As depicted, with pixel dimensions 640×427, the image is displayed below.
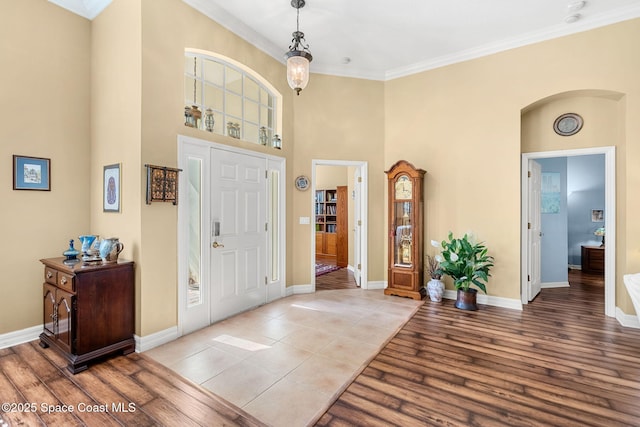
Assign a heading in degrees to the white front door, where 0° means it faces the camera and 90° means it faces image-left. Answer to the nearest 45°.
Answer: approximately 315°

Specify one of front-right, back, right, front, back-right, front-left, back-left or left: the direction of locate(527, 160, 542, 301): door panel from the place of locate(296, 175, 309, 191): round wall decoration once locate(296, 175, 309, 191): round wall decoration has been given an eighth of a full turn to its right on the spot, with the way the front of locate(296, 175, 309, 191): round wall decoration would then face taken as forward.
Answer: back-left

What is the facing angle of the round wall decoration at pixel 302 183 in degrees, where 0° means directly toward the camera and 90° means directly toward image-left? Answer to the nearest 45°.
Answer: approximately 0°

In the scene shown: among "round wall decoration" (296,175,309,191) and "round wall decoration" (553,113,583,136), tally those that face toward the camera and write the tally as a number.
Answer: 2

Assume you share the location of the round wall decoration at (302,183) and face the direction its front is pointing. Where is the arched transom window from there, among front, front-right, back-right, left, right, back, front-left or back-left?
front-right

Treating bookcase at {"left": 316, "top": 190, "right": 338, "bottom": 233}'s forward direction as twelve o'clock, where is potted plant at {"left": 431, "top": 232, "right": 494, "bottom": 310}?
The potted plant is roughly at 11 o'clock from the bookcase.

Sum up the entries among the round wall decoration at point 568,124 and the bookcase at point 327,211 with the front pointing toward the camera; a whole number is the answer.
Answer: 2

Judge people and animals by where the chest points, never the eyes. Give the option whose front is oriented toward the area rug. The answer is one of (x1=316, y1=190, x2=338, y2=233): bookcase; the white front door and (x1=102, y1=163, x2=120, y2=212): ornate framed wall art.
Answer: the bookcase

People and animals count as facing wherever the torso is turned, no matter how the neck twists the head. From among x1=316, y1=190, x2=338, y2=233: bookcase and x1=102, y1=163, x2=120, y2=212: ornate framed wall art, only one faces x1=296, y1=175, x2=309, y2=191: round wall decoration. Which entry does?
the bookcase

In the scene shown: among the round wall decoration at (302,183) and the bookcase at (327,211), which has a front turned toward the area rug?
the bookcase

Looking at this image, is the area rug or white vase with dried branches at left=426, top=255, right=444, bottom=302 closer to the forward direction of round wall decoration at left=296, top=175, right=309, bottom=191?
the white vase with dried branches

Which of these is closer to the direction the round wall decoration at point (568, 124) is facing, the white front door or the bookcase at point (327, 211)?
the white front door
